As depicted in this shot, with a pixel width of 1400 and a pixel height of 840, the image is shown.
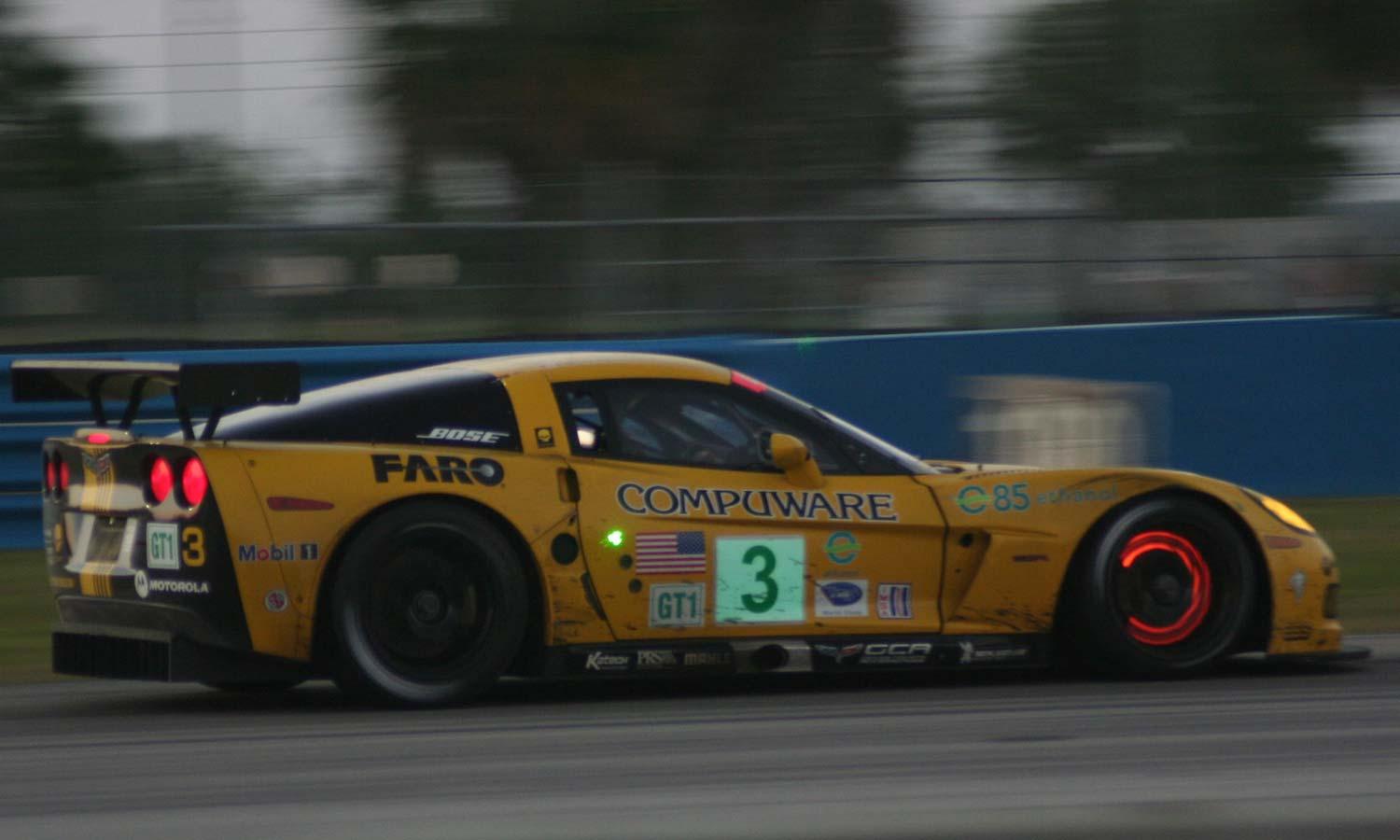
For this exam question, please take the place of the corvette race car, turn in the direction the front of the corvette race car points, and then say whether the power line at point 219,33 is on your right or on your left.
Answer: on your left

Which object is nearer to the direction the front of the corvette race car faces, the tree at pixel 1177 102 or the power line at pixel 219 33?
the tree

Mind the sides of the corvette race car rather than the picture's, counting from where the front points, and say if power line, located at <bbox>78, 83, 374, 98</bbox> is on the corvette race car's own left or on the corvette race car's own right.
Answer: on the corvette race car's own left

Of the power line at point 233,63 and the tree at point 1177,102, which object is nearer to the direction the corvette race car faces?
the tree

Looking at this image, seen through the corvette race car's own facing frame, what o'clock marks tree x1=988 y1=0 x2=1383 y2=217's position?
The tree is roughly at 10 o'clock from the corvette race car.

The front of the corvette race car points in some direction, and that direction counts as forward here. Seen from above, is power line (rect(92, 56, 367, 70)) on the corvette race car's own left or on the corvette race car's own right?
on the corvette race car's own left

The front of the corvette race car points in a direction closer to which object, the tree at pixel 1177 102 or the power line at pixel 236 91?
the tree

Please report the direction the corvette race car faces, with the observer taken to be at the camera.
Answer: facing to the right of the viewer
